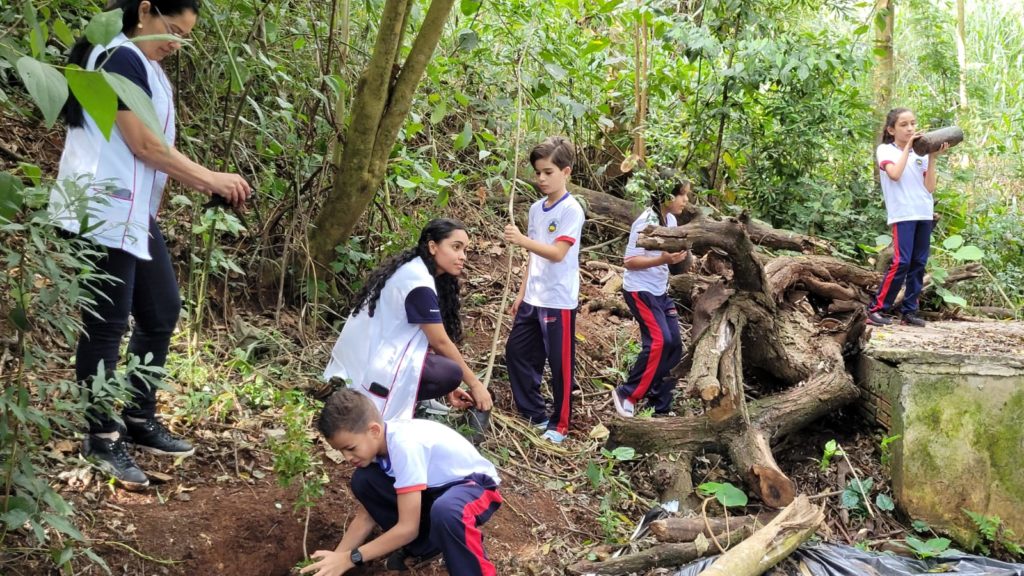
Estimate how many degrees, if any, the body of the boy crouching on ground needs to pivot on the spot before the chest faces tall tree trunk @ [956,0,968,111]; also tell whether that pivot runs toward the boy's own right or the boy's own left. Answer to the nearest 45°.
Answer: approximately 180°

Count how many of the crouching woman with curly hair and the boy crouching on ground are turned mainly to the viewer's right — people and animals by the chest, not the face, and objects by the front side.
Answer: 1

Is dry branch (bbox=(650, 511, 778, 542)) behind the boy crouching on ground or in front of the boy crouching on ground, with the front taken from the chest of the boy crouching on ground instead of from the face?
behind

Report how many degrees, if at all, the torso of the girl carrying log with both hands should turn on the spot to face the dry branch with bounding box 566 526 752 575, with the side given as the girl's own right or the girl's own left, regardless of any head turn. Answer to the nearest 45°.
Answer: approximately 45° to the girl's own right

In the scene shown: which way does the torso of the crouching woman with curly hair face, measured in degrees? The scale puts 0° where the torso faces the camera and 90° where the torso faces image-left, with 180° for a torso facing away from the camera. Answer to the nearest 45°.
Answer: approximately 270°

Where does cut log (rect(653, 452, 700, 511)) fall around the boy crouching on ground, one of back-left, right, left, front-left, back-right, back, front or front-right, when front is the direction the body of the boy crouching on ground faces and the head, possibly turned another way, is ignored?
back

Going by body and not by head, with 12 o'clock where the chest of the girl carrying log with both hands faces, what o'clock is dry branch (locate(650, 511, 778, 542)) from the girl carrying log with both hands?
The dry branch is roughly at 2 o'clock from the girl carrying log with both hands.

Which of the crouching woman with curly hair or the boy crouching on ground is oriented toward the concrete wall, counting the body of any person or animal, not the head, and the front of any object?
the crouching woman with curly hair

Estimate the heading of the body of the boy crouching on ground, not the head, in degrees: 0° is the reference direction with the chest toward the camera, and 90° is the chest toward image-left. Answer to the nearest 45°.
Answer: approximately 45°

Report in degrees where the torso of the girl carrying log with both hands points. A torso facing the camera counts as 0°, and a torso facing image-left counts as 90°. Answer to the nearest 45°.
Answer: approximately 315°

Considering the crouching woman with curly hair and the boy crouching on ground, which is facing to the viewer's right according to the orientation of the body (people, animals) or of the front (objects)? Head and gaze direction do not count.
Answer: the crouching woman with curly hair

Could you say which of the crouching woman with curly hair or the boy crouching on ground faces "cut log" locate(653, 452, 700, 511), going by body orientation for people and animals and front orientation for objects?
the crouching woman with curly hair

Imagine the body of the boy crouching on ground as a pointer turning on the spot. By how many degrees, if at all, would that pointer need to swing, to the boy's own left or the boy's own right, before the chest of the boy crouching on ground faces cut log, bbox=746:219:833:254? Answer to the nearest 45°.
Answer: approximately 180°

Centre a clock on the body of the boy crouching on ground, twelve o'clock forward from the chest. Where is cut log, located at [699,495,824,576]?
The cut log is roughly at 7 o'clock from the boy crouching on ground.
